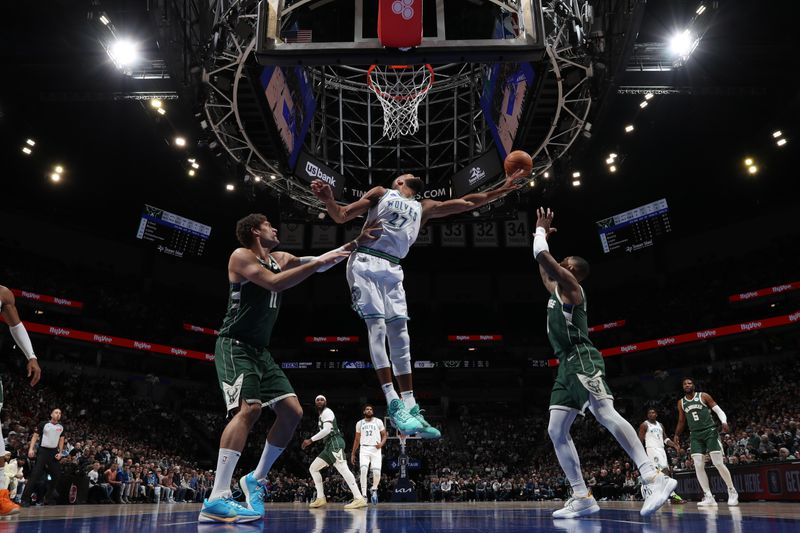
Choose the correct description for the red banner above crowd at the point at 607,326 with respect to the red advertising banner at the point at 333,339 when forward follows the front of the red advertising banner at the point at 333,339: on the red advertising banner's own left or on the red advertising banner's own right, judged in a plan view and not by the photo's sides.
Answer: on the red advertising banner's own left

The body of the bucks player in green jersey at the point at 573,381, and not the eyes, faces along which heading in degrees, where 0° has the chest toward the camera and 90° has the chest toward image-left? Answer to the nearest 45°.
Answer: approximately 90°

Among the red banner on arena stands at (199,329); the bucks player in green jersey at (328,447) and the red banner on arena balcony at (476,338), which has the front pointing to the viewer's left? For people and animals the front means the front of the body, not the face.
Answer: the bucks player in green jersey

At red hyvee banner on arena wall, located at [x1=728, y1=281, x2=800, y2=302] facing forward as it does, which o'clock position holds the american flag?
The american flag is roughly at 11 o'clock from the red hyvee banner on arena wall.

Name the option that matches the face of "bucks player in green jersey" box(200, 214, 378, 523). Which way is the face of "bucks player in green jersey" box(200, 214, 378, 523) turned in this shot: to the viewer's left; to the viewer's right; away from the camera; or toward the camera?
to the viewer's right

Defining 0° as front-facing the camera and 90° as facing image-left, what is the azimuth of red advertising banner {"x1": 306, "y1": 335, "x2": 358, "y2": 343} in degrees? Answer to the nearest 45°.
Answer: approximately 0°

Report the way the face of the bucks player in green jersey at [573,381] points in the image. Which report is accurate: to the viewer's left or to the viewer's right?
to the viewer's left

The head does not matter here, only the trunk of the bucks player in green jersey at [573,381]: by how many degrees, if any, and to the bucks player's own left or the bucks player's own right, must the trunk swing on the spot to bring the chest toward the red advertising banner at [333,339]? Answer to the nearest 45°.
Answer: approximately 45° to the bucks player's own right

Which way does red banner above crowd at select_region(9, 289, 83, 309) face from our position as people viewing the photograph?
facing the viewer and to the right of the viewer

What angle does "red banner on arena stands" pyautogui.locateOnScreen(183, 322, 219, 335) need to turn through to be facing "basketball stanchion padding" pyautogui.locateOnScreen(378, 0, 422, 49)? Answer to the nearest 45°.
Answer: approximately 45° to its right

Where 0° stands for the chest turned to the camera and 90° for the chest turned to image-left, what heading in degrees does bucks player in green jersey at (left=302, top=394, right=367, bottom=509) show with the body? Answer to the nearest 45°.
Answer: approximately 90°

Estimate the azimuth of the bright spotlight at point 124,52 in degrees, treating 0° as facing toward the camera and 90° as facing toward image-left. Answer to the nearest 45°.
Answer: approximately 0°
